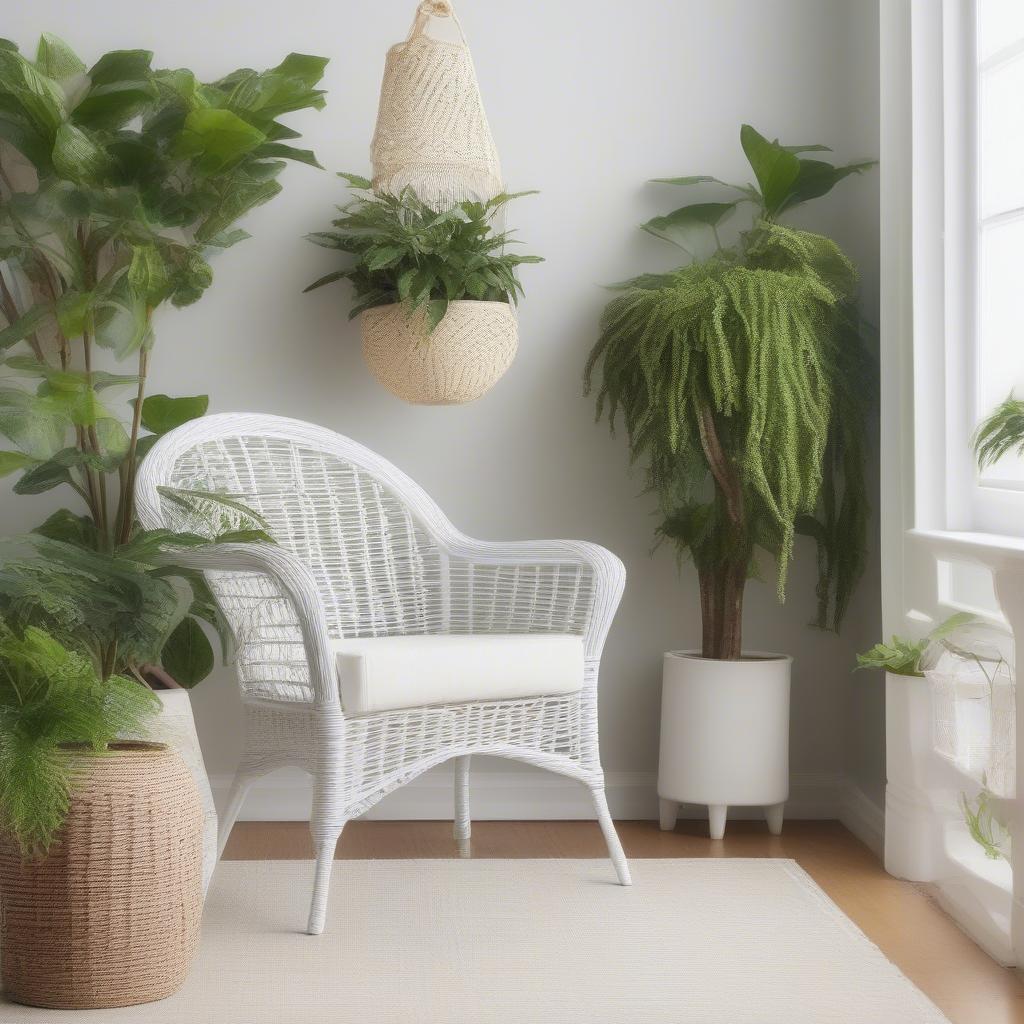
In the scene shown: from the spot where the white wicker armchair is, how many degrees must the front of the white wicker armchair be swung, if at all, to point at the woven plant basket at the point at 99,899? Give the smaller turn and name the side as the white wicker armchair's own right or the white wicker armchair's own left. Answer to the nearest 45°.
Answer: approximately 90° to the white wicker armchair's own right

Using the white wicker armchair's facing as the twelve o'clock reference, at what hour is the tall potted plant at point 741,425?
The tall potted plant is roughly at 10 o'clock from the white wicker armchair.

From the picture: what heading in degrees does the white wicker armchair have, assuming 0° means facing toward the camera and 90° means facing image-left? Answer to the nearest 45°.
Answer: approximately 315°

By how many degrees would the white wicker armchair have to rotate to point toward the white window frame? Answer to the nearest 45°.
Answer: approximately 45° to its left
